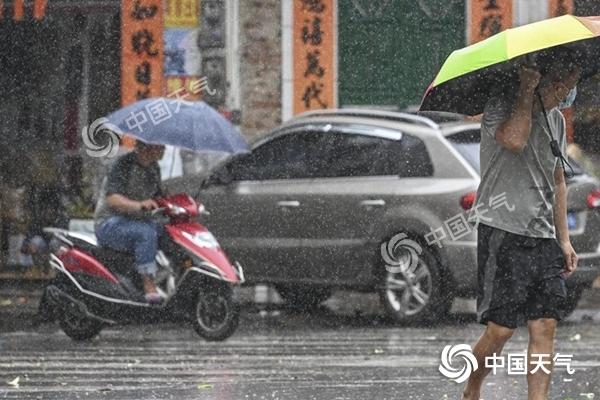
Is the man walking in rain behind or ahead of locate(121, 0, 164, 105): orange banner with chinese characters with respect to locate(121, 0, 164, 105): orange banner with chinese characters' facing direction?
ahead

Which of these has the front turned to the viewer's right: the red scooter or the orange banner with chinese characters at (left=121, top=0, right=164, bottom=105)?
the red scooter

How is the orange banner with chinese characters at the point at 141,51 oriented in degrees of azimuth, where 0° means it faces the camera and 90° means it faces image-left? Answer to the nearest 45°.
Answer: approximately 0°

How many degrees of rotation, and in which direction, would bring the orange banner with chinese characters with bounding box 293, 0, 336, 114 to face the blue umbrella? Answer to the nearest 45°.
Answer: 0° — it already faces it

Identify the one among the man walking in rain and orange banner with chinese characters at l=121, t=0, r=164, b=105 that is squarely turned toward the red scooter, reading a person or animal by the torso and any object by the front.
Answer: the orange banner with chinese characters

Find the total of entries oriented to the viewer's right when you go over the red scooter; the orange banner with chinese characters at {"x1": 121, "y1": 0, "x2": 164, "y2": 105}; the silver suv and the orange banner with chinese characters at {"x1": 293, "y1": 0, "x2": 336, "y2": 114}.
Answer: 1

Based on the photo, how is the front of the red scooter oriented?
to the viewer's right

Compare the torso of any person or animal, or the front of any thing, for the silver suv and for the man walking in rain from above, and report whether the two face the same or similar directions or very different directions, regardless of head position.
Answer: very different directions

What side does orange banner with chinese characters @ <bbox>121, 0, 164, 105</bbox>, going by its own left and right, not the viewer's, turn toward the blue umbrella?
front

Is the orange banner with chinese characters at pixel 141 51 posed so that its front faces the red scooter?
yes
